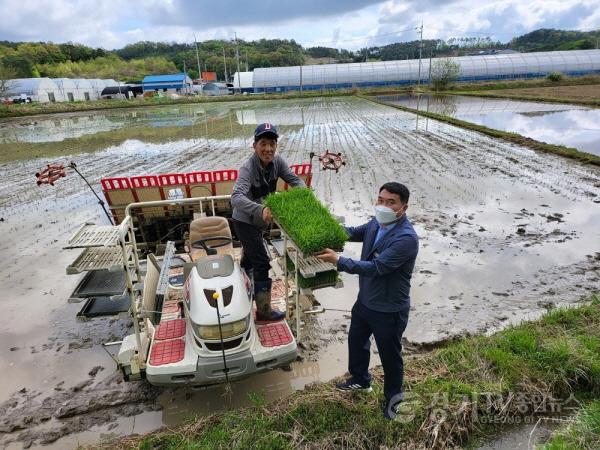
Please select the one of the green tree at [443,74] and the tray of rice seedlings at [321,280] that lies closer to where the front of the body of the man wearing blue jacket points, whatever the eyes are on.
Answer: the tray of rice seedlings

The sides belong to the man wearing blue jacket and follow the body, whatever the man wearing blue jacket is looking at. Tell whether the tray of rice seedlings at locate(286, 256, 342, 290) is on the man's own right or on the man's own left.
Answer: on the man's own right

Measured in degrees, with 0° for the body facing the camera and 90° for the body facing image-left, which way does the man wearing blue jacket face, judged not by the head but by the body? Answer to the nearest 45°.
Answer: approximately 45°

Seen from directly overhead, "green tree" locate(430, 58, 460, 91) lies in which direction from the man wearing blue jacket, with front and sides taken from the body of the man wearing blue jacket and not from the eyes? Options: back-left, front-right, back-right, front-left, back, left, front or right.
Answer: back-right
